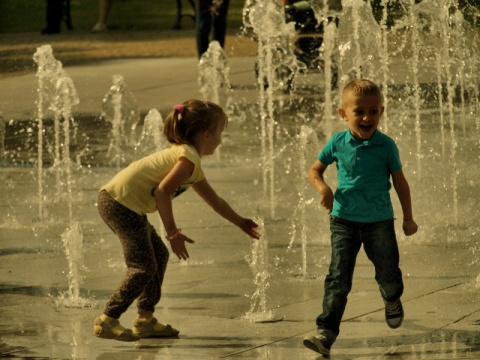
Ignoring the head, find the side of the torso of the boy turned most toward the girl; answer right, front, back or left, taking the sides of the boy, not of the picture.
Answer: right

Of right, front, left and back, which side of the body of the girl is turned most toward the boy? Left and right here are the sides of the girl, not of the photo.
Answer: front

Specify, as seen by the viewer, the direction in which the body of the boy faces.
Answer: toward the camera

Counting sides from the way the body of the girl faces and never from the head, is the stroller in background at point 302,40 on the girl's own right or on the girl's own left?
on the girl's own left

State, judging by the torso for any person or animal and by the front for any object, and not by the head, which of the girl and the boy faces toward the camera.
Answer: the boy

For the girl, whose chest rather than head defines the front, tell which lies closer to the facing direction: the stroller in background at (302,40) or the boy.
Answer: the boy

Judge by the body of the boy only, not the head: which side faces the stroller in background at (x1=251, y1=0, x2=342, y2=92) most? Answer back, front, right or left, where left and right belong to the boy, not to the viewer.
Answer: back

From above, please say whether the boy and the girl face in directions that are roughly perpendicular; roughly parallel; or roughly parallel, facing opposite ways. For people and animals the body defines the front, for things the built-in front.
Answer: roughly perpendicular

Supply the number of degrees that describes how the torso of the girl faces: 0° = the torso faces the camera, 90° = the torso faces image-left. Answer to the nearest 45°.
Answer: approximately 270°

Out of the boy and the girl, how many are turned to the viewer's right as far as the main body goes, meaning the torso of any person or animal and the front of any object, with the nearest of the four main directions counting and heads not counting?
1
